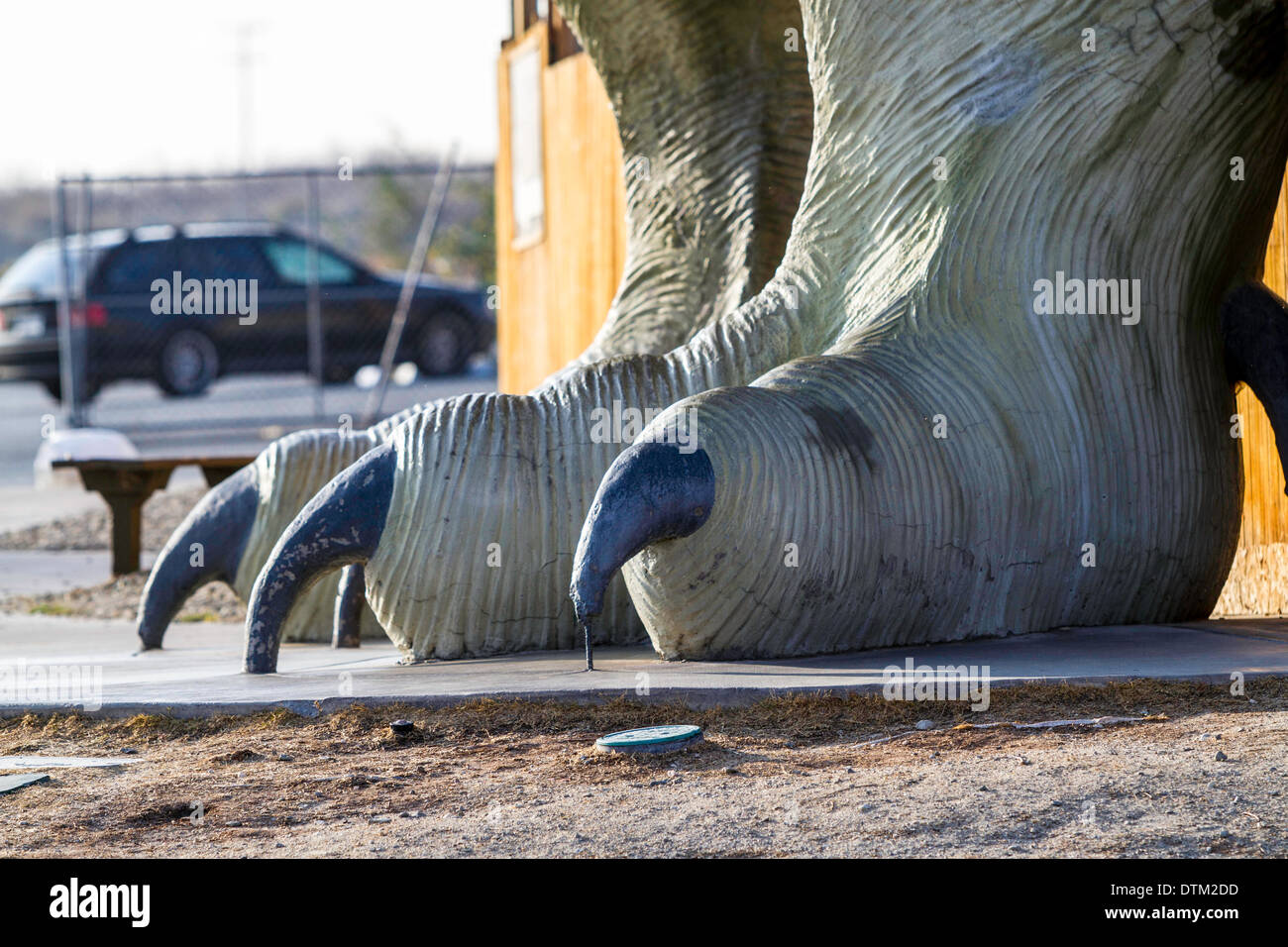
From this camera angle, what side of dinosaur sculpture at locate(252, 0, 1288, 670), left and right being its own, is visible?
left

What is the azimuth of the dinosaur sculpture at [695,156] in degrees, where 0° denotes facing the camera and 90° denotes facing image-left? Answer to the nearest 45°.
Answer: approximately 90°

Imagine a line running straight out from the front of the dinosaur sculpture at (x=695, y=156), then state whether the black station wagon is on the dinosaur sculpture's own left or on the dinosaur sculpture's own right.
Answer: on the dinosaur sculpture's own right
